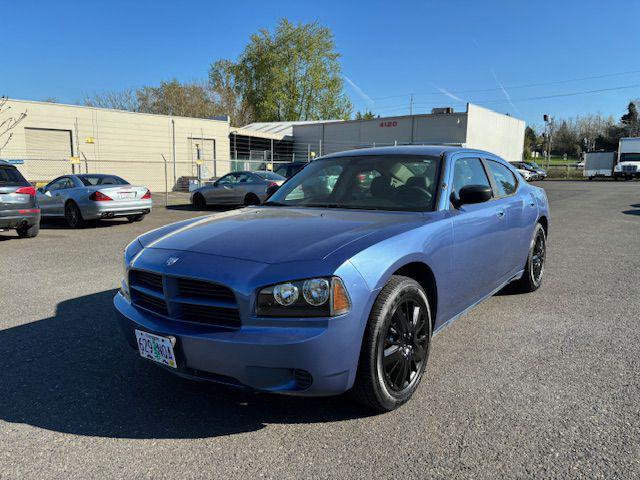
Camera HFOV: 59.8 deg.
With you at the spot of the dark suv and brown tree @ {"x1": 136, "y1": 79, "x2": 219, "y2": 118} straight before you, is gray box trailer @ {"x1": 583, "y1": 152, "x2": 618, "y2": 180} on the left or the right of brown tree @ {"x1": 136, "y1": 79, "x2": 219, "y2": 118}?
right

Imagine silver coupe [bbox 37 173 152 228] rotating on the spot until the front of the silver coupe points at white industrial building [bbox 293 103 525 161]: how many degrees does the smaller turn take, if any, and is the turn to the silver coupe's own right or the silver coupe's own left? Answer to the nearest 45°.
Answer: approximately 90° to the silver coupe's own right

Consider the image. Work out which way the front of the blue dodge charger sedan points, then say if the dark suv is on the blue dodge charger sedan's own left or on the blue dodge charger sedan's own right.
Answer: on the blue dodge charger sedan's own right

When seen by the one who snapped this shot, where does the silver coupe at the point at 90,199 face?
facing away from the viewer and to the left of the viewer

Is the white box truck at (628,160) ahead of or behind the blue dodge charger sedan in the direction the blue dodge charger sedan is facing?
behind

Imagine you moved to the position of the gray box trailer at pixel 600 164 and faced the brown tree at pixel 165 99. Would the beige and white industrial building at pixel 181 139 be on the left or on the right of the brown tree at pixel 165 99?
left

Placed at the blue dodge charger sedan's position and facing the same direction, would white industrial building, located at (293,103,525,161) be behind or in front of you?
behind

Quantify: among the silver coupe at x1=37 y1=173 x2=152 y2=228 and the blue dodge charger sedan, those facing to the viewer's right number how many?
0

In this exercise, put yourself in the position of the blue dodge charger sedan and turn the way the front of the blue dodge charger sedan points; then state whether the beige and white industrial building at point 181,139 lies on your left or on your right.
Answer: on your right
